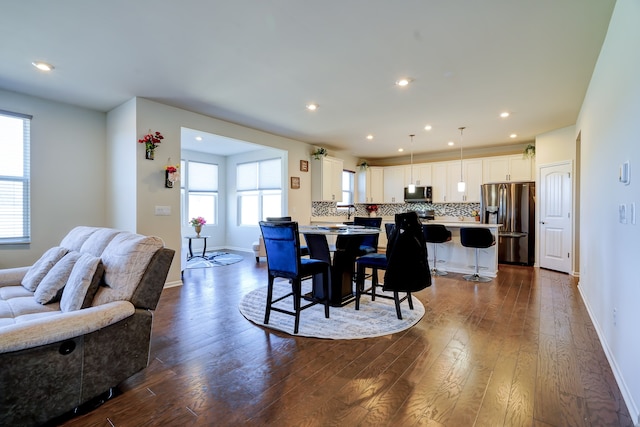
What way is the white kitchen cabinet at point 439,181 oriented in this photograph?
toward the camera

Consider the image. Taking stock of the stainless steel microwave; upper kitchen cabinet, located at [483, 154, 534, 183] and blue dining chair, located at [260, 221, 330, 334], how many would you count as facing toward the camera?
2

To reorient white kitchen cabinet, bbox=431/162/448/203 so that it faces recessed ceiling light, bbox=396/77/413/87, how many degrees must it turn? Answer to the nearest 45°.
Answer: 0° — it already faces it

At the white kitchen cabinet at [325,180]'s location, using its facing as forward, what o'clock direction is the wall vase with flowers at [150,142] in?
The wall vase with flowers is roughly at 3 o'clock from the white kitchen cabinet.

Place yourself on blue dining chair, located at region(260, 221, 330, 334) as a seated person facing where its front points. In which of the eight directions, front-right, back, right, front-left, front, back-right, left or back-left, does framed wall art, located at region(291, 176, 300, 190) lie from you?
front-left

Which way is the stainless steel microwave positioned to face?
toward the camera

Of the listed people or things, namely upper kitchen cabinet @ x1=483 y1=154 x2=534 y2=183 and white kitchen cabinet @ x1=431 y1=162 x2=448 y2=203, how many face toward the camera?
2

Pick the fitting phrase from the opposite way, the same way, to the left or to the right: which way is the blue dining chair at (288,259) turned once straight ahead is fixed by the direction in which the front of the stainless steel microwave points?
the opposite way

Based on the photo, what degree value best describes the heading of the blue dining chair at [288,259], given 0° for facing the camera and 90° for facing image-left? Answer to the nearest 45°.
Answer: approximately 225°

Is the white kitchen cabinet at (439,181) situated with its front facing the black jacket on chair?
yes

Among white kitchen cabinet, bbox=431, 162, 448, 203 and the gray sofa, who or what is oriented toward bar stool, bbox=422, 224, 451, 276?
the white kitchen cabinet

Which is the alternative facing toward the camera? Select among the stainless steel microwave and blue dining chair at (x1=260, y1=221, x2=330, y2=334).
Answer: the stainless steel microwave

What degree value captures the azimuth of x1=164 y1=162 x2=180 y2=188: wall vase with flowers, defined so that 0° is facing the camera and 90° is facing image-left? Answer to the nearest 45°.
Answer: approximately 315°

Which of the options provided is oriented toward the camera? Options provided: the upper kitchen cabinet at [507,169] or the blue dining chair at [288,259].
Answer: the upper kitchen cabinet

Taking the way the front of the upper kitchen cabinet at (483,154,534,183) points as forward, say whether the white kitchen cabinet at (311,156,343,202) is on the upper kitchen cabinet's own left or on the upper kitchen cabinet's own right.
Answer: on the upper kitchen cabinet's own right

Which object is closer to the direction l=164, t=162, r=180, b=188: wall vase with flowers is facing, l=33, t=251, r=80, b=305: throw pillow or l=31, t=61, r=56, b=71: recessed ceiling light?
the throw pillow

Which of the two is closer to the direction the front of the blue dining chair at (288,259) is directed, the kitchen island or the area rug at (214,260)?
the kitchen island

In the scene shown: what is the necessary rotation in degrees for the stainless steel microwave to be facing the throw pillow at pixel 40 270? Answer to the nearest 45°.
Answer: approximately 45° to its right
